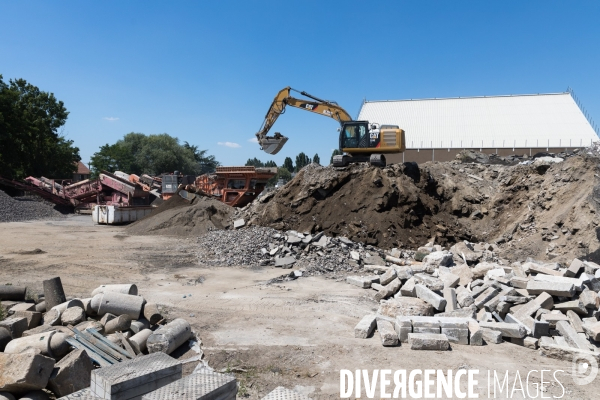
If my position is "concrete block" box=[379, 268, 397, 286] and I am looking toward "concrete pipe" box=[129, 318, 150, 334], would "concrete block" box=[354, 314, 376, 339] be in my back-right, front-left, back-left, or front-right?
front-left

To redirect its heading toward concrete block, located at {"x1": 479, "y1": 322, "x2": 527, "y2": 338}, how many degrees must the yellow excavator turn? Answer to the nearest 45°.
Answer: approximately 90° to its left

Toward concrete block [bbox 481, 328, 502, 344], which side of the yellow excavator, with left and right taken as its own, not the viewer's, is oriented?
left

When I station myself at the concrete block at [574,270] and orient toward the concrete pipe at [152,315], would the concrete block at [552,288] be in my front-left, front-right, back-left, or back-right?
front-left

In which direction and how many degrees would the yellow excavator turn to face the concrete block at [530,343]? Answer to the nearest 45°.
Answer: approximately 90° to its left

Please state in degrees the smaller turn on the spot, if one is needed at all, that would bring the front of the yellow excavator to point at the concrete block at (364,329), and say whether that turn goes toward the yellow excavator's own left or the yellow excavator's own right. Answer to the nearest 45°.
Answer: approximately 90° to the yellow excavator's own left

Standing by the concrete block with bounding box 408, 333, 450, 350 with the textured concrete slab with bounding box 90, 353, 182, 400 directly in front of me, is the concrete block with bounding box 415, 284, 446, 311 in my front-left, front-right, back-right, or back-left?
back-right

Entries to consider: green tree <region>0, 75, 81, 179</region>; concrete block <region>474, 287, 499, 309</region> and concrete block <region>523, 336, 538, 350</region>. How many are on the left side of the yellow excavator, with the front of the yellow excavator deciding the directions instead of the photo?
2

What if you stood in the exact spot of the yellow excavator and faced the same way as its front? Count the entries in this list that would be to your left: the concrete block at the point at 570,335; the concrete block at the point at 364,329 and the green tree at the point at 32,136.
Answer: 2

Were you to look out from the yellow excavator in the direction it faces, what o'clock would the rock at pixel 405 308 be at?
The rock is roughly at 9 o'clock from the yellow excavator.

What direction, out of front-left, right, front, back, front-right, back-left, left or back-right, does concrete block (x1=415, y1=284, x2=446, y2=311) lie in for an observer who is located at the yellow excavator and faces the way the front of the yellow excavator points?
left

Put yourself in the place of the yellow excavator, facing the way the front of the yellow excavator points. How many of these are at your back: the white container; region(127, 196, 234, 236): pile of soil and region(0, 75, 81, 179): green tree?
0

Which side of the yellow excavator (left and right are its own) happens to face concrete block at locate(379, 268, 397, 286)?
left

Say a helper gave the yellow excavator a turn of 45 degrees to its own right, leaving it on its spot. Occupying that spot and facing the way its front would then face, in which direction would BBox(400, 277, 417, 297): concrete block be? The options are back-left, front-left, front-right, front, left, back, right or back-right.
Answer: back-left

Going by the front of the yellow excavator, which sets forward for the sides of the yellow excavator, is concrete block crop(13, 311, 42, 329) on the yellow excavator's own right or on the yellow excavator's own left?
on the yellow excavator's own left

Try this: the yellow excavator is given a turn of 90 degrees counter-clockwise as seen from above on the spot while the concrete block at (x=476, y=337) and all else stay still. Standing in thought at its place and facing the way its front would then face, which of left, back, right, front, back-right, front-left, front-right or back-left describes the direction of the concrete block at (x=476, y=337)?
front

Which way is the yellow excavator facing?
to the viewer's left
